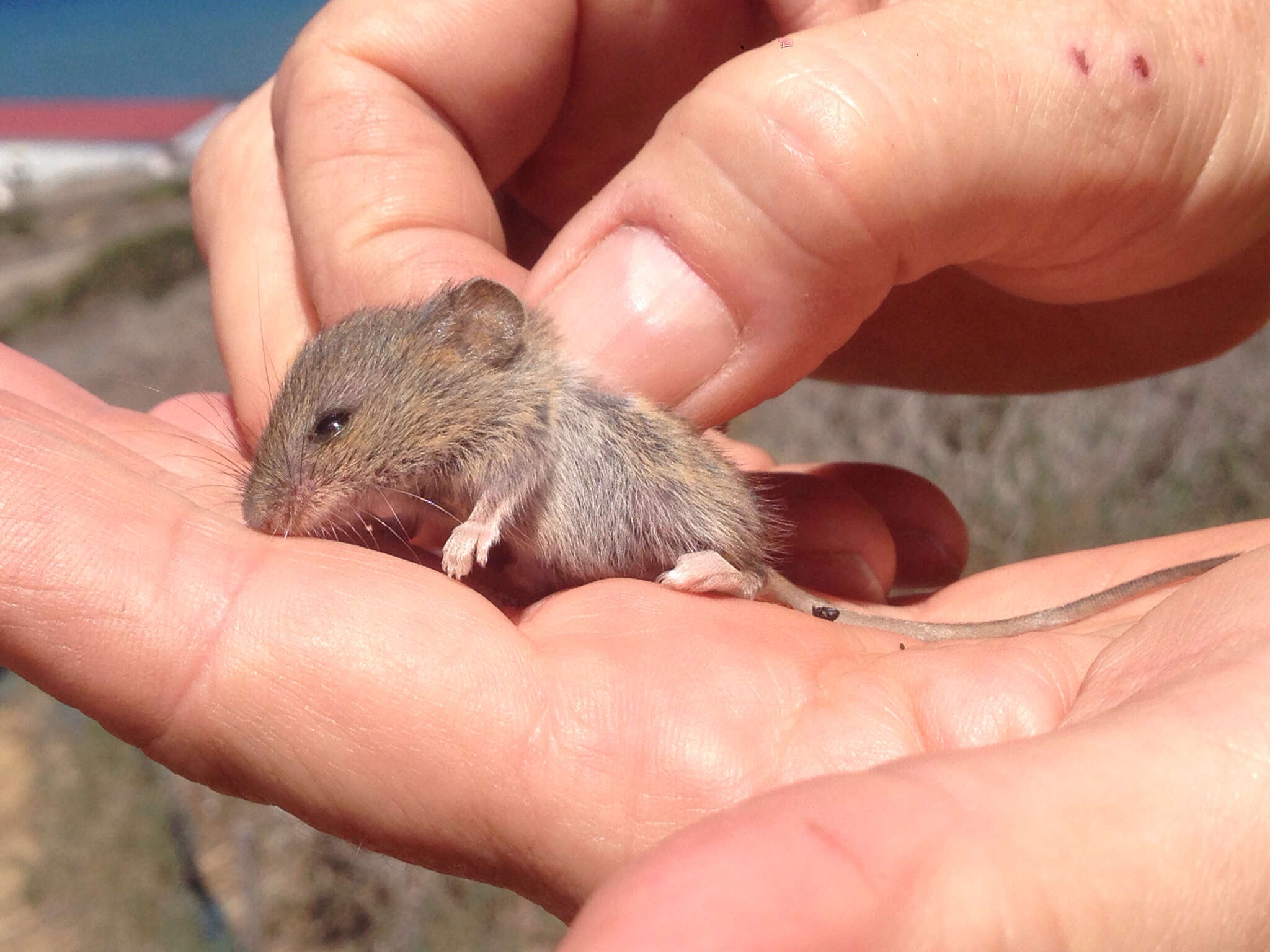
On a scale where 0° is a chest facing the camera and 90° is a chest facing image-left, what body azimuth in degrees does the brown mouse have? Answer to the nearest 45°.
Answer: approximately 90°
